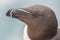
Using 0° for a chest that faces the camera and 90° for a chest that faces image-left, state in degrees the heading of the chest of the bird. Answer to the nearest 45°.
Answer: approximately 90°
